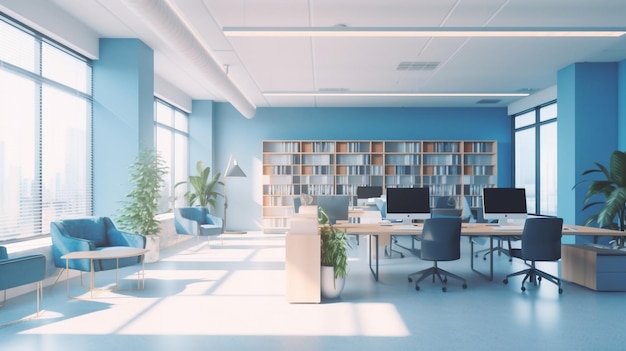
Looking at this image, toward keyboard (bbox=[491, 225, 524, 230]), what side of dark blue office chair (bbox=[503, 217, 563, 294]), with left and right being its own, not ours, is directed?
front

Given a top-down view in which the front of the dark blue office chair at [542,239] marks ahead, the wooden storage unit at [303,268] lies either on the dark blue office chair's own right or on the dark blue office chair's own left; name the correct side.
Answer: on the dark blue office chair's own left

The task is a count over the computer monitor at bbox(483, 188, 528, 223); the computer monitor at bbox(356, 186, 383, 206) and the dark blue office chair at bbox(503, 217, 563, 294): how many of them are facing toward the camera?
2

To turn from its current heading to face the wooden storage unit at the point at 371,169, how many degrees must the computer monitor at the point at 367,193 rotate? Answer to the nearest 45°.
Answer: approximately 180°

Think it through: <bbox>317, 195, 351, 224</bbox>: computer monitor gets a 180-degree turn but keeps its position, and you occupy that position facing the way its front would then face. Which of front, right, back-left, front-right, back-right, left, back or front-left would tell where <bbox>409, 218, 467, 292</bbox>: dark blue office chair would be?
front-left

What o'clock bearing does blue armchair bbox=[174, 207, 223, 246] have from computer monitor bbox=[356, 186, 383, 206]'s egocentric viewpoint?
The blue armchair is roughly at 2 o'clock from the computer monitor.

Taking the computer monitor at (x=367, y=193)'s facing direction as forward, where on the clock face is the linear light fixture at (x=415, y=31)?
The linear light fixture is roughly at 12 o'clock from the computer monitor.

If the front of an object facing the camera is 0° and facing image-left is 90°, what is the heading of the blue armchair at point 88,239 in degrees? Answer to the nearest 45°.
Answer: approximately 315°

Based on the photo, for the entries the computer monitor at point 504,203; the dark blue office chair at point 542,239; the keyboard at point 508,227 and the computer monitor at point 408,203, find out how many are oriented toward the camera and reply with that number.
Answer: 3

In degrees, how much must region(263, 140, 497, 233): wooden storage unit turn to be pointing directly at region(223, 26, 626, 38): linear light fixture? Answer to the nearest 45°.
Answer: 0° — it already faces it

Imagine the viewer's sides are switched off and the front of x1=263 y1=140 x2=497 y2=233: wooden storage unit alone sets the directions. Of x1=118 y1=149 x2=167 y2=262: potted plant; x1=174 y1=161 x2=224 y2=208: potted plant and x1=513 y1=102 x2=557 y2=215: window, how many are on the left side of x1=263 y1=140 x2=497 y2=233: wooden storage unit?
1

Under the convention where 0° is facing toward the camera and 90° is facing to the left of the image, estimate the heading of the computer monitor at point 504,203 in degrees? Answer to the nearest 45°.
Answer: approximately 0°
